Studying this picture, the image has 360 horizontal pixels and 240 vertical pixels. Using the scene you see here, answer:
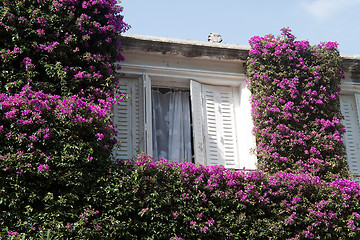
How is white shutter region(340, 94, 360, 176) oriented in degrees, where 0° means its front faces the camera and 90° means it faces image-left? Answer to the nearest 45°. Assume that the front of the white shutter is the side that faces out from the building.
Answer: approximately 0°

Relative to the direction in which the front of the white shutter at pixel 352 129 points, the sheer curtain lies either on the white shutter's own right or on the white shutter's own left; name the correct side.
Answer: on the white shutter's own right

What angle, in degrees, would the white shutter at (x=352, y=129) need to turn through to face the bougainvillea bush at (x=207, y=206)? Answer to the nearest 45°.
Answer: approximately 45° to its right

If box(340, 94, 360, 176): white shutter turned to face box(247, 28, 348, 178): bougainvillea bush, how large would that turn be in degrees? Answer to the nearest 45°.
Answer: approximately 45° to its right

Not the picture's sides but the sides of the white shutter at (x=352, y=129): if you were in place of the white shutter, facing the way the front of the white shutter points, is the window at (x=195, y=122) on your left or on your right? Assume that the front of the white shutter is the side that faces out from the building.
on your right

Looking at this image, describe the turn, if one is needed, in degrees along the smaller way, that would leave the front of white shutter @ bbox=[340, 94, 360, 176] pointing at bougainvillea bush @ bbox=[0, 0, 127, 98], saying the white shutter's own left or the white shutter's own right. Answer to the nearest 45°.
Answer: approximately 45° to the white shutter's own right
